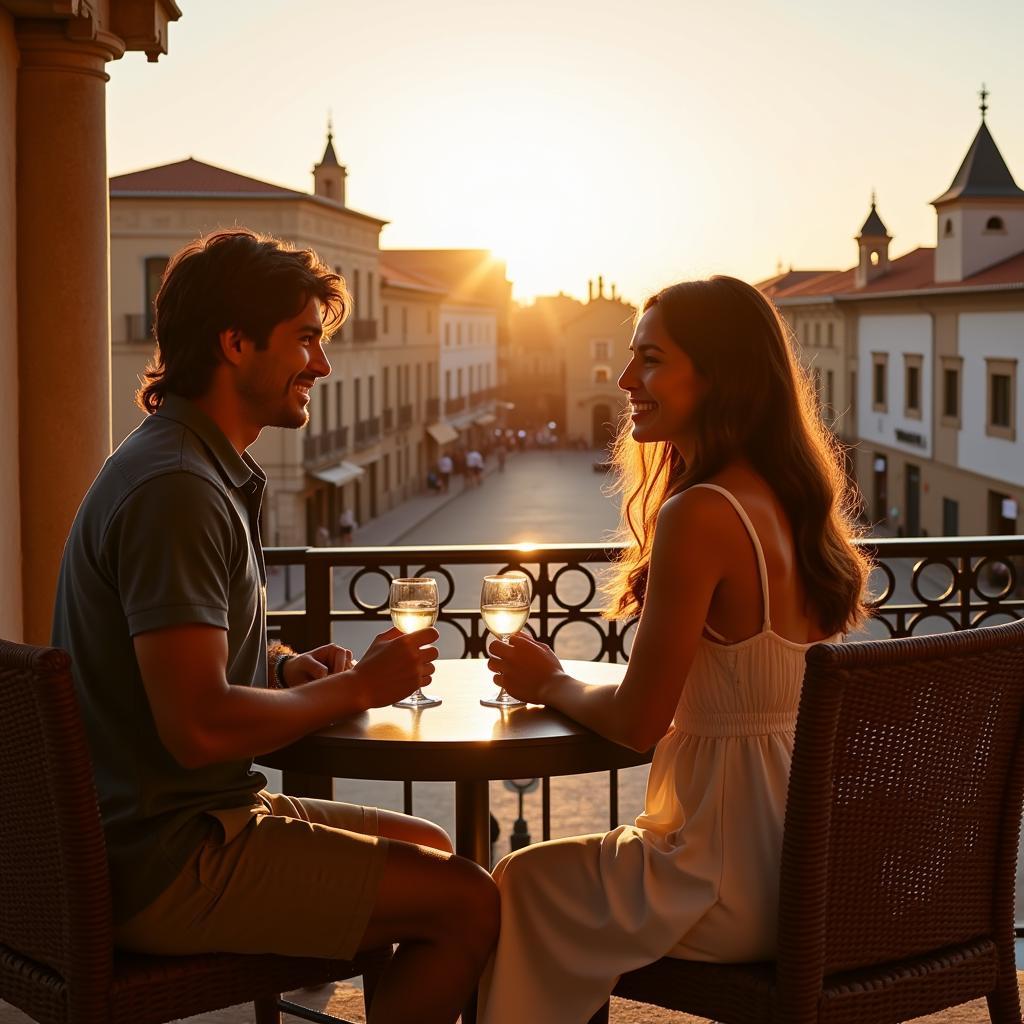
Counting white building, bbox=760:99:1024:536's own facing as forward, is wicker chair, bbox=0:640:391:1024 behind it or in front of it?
in front

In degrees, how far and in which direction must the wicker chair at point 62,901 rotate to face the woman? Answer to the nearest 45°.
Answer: approximately 45° to its right

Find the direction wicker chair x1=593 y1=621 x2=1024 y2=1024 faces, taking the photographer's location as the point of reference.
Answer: facing away from the viewer and to the left of the viewer

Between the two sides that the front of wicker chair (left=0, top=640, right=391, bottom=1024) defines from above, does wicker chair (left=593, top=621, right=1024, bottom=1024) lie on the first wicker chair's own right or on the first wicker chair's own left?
on the first wicker chair's own right

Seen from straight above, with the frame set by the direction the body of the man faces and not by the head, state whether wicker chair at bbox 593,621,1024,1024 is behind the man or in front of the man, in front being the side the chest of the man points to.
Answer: in front

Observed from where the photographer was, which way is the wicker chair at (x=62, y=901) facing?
facing away from the viewer and to the right of the viewer

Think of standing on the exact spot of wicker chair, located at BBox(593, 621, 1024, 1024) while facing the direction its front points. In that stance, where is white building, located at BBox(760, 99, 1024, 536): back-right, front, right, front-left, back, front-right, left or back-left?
front-right

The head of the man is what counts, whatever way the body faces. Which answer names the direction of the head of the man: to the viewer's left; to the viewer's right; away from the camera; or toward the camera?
to the viewer's right

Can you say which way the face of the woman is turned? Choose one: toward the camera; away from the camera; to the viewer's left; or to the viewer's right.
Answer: to the viewer's left

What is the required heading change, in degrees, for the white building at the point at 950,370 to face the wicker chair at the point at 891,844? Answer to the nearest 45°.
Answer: approximately 45° to its left

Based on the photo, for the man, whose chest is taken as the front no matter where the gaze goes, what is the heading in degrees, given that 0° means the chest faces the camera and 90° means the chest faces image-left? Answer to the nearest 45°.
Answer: approximately 270°

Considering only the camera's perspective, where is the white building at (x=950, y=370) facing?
facing the viewer and to the left of the viewer

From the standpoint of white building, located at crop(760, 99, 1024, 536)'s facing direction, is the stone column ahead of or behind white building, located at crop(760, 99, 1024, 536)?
ahead
